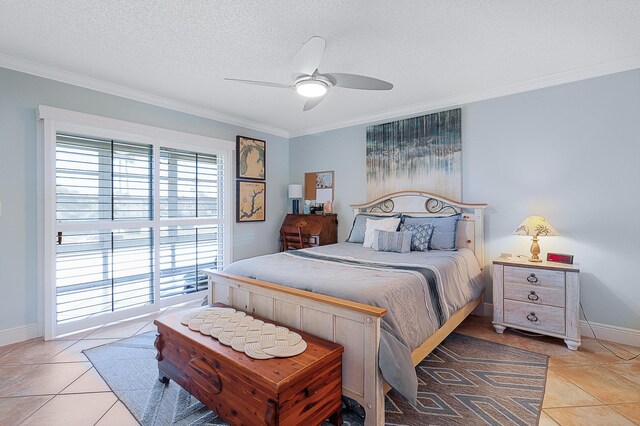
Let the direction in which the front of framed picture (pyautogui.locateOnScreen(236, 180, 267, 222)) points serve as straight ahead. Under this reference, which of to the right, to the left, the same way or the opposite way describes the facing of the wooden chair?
to the left

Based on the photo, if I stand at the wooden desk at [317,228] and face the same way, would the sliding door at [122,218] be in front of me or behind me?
in front

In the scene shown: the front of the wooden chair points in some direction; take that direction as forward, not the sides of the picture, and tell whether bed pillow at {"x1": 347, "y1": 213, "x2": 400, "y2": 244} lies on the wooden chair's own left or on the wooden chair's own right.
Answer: on the wooden chair's own right

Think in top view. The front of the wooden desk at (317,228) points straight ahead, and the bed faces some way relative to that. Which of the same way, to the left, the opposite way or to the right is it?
the same way

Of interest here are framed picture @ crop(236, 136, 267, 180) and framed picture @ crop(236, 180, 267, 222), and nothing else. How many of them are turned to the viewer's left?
0

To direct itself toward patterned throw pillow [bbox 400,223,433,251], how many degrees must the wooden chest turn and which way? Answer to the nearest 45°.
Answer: approximately 180°

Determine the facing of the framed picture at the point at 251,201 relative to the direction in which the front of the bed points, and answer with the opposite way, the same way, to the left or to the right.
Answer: to the left

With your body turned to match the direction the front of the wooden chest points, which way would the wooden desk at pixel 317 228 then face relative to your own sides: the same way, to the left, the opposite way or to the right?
the same way

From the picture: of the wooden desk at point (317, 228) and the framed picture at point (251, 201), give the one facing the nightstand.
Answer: the framed picture

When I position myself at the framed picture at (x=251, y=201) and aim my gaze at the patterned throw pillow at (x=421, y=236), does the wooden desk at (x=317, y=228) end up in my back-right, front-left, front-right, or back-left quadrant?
front-left

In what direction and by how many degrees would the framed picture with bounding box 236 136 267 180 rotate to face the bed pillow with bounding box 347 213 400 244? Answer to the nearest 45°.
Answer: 0° — it already faces it

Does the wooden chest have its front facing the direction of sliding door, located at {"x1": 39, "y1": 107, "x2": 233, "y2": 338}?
no

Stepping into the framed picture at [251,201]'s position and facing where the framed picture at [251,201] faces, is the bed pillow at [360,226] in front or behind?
in front

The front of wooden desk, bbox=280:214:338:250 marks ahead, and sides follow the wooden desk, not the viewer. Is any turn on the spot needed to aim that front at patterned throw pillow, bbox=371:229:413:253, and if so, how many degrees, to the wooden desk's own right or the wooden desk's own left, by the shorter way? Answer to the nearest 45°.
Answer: approximately 90° to the wooden desk's own left

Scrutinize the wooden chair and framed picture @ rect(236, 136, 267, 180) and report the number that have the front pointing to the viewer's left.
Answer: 0

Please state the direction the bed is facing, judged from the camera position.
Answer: facing the viewer and to the left of the viewer

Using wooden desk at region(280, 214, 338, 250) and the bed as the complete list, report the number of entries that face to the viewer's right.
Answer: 0

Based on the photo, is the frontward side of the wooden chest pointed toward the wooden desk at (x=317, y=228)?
no

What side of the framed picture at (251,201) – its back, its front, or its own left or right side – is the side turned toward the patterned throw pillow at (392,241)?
front

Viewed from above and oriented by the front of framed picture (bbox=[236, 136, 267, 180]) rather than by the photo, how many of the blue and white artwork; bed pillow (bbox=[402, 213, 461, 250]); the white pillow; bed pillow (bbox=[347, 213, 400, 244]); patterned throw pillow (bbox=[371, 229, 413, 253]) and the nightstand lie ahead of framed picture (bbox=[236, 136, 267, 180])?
6

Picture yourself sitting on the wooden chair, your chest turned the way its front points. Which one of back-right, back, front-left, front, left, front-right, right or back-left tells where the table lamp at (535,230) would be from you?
right

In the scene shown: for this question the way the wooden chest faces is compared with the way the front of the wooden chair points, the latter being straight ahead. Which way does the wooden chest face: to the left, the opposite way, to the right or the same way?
the opposite way

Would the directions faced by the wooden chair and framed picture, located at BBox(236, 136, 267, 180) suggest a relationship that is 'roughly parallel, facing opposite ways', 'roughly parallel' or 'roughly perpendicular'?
roughly perpendicular
